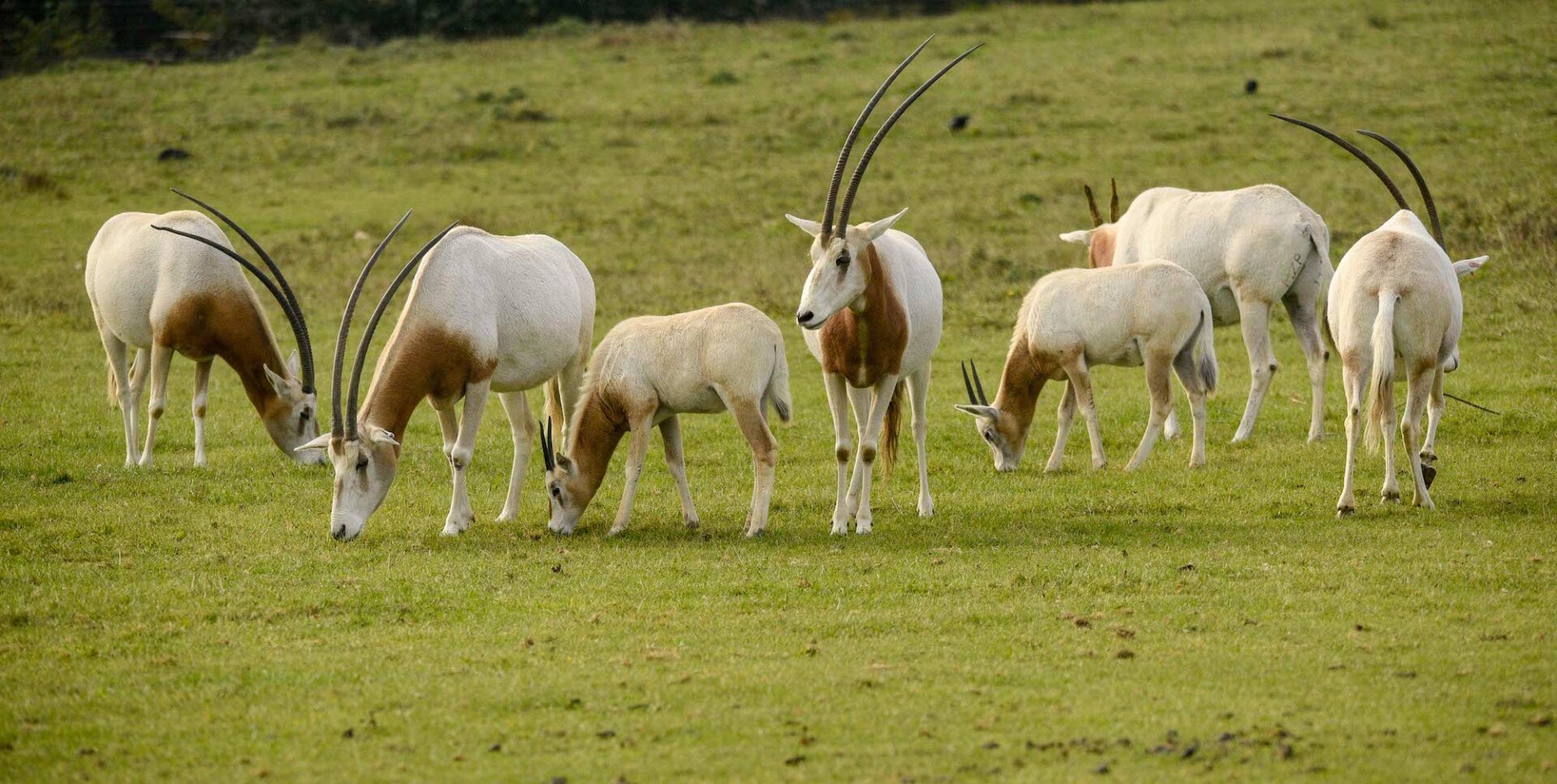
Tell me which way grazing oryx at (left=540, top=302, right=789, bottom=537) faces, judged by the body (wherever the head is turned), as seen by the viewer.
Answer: to the viewer's left

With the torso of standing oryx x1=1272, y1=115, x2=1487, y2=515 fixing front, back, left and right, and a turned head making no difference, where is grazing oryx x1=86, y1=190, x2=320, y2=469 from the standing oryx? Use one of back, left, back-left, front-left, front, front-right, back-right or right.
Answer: left

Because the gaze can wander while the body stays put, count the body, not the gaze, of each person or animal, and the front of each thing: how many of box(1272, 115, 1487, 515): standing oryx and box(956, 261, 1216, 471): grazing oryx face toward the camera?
0

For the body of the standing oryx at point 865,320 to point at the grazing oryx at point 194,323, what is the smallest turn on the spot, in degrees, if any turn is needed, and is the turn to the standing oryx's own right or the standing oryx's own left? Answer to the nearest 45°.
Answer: approximately 90° to the standing oryx's own right

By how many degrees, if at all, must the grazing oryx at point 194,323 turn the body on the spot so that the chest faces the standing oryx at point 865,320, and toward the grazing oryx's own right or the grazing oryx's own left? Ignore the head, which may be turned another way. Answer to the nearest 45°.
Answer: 0° — it already faces it

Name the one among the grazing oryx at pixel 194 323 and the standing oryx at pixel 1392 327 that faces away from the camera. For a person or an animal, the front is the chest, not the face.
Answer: the standing oryx

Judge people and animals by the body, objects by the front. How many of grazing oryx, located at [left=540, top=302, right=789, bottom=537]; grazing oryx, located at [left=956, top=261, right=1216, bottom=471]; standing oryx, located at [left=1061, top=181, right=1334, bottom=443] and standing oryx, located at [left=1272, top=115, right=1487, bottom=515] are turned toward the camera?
0

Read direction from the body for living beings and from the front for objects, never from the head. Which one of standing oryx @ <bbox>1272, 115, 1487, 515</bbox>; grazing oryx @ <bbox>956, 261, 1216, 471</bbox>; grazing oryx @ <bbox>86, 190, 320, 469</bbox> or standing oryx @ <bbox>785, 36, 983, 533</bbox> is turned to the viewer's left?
grazing oryx @ <bbox>956, 261, 1216, 471</bbox>

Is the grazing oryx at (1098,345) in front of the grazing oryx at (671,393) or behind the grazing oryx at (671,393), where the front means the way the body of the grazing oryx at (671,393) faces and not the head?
behind

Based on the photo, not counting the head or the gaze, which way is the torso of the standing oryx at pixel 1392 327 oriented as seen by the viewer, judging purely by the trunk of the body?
away from the camera

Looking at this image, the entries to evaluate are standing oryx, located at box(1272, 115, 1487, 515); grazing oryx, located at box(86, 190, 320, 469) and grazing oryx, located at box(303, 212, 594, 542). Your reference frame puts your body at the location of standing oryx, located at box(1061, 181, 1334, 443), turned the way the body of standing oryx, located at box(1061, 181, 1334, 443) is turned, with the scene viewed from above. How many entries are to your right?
0

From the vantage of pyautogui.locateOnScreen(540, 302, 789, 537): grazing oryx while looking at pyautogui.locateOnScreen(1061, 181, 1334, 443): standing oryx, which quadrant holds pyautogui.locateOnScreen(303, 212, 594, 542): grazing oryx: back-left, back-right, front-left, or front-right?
back-left

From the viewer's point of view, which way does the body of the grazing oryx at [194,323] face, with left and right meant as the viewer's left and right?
facing the viewer and to the right of the viewer

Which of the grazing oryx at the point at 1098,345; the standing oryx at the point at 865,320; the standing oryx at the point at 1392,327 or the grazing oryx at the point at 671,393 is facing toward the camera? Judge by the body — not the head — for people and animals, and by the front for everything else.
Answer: the standing oryx at the point at 865,320

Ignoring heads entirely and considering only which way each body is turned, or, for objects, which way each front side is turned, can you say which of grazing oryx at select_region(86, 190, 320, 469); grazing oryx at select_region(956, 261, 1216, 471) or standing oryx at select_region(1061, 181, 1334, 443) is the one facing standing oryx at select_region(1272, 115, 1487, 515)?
grazing oryx at select_region(86, 190, 320, 469)

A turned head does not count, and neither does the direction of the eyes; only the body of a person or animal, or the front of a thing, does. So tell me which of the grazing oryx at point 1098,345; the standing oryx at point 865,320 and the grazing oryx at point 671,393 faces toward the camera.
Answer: the standing oryx

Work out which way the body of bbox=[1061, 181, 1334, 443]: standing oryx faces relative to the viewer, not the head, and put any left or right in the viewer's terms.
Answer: facing away from the viewer and to the left of the viewer

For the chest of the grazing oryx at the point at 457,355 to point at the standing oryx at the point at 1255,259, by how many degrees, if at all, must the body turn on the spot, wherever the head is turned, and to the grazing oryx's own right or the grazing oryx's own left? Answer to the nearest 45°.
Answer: approximately 135° to the grazing oryx's own left

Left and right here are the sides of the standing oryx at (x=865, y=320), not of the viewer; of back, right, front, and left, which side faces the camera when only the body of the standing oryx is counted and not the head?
front

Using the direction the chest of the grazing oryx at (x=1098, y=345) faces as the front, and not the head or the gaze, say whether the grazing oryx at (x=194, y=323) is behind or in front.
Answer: in front
